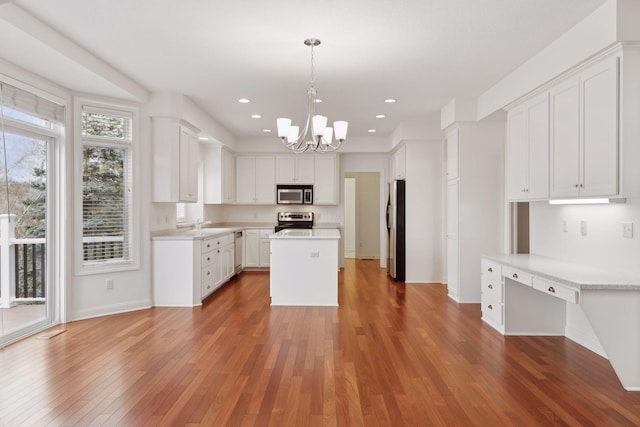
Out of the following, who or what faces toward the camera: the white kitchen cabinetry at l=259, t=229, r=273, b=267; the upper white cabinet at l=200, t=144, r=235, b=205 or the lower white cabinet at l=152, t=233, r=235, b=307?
the white kitchen cabinetry

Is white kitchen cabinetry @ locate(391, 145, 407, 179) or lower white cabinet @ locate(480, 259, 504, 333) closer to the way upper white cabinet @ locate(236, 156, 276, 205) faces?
the lower white cabinet

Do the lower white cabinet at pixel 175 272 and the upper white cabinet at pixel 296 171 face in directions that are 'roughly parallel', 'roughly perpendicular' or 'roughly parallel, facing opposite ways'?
roughly perpendicular

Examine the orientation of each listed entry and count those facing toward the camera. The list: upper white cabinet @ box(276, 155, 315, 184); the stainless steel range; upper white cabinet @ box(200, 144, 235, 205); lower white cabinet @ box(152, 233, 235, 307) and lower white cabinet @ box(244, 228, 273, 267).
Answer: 3

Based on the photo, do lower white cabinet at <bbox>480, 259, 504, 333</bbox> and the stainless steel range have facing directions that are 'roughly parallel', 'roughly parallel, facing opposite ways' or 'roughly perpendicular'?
roughly perpendicular

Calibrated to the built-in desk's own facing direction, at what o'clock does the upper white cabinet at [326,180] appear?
The upper white cabinet is roughly at 3 o'clock from the built-in desk.

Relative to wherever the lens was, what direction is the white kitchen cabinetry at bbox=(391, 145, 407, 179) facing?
facing to the left of the viewer

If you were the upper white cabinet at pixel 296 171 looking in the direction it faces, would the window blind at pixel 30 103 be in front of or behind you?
in front

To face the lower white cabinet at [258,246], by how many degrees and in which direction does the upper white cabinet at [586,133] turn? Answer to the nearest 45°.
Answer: approximately 45° to its right

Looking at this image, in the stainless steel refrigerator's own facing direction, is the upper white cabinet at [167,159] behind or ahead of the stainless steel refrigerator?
ahead

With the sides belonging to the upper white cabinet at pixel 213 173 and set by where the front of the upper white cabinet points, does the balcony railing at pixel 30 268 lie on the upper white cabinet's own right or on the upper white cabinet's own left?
on the upper white cabinet's own right

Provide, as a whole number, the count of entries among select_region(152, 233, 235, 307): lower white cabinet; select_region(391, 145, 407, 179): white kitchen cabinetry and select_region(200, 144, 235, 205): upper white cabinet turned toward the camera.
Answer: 0

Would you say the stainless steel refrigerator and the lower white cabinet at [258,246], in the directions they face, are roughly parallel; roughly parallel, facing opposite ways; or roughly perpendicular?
roughly perpendicular

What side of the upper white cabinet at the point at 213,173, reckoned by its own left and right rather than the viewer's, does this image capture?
right

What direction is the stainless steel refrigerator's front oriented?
to the viewer's left

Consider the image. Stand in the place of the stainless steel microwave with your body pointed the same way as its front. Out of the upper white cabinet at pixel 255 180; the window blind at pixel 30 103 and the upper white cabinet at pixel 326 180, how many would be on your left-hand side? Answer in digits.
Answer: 1

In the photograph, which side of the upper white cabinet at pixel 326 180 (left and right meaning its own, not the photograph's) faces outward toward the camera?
front

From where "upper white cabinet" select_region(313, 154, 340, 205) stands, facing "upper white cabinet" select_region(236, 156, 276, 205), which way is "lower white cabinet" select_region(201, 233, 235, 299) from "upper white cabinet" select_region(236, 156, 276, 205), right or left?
left

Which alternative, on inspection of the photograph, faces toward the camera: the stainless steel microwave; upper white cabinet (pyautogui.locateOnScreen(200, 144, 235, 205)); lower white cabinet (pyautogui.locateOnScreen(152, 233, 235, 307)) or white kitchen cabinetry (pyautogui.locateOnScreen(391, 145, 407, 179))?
the stainless steel microwave

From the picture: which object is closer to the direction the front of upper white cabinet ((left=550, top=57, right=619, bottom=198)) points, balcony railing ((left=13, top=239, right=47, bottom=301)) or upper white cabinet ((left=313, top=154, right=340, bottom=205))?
the balcony railing

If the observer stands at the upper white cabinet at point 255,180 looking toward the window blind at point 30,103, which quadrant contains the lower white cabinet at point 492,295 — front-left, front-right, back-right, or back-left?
front-left
